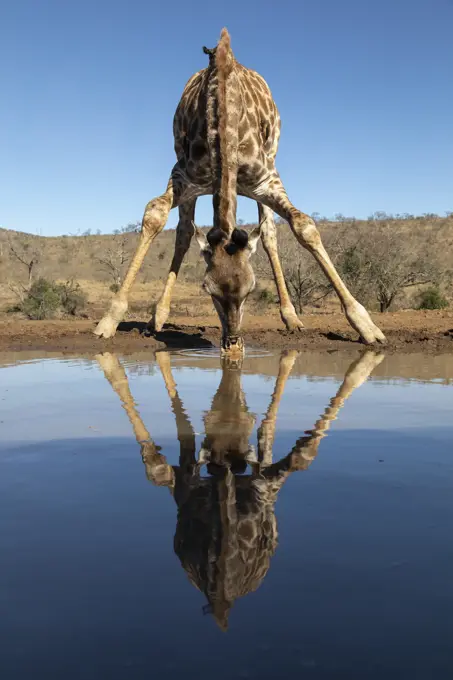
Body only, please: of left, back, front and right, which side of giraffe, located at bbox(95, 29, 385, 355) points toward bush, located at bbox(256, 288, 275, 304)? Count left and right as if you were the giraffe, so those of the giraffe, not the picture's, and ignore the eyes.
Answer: back

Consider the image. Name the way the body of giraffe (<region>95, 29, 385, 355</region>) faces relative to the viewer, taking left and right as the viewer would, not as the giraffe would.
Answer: facing the viewer

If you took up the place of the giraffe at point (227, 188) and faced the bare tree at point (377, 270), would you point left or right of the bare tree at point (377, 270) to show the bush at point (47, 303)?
left

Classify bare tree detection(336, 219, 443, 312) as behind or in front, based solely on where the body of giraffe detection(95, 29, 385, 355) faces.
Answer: behind

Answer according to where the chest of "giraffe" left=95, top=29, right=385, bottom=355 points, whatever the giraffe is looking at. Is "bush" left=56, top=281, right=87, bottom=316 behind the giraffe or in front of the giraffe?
behind

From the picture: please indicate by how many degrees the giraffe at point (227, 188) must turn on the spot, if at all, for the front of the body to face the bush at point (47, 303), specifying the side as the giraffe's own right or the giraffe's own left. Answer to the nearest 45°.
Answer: approximately 135° to the giraffe's own right
